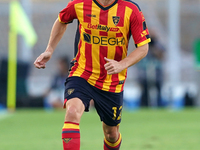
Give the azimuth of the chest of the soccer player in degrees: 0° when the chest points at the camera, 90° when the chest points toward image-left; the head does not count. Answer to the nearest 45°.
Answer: approximately 0°
